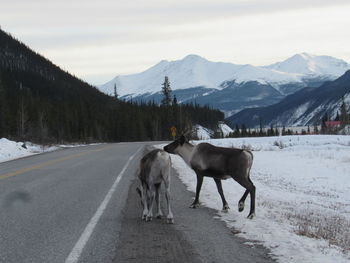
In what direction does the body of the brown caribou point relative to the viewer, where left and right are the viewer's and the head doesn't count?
facing to the left of the viewer

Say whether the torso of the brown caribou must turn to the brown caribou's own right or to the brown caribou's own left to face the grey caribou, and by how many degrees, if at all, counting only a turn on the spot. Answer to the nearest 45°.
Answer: approximately 45° to the brown caribou's own left

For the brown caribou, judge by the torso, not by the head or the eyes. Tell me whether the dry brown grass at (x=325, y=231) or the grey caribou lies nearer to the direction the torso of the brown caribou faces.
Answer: the grey caribou

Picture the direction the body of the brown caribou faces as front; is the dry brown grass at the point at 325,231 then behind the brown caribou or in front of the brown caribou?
behind
